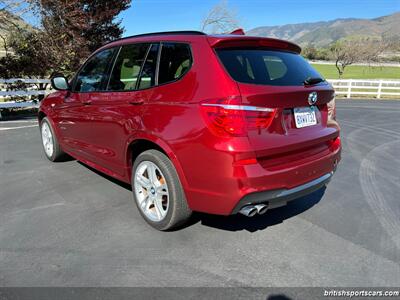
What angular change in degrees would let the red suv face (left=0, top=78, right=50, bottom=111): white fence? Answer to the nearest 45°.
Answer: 0° — it already faces it

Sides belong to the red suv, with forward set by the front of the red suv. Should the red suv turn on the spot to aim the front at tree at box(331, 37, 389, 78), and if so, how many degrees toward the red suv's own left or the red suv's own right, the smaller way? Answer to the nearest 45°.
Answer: approximately 90° to the red suv's own right

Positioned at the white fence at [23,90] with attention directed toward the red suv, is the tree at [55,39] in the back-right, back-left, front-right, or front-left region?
back-left

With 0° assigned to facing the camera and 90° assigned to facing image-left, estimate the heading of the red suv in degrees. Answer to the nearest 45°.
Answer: approximately 135°
